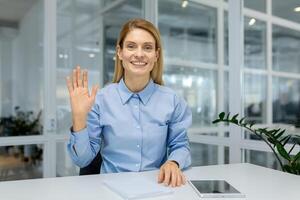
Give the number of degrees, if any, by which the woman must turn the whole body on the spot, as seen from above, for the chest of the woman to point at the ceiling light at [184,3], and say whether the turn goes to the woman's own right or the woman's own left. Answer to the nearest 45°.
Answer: approximately 180°

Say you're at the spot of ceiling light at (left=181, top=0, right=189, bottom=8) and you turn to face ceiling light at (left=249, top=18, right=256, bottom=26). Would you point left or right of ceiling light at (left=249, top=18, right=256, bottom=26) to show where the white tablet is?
right

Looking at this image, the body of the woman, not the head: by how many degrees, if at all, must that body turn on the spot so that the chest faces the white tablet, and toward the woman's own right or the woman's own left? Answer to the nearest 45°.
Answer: approximately 45° to the woman's own left

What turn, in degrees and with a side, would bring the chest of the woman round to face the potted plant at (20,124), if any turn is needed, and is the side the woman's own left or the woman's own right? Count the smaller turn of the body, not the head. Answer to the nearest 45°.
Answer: approximately 135° to the woman's own right

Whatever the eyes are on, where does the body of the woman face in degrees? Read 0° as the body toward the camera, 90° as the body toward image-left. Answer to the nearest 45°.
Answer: approximately 0°

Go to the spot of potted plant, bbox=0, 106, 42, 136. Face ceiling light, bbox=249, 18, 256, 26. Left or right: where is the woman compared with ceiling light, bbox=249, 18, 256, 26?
right
